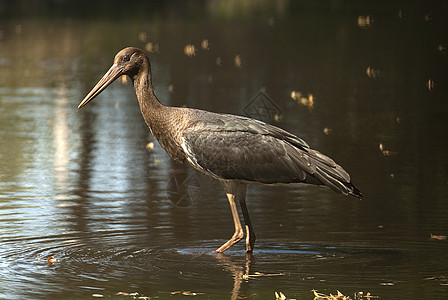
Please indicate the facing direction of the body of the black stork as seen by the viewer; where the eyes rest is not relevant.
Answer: to the viewer's left
